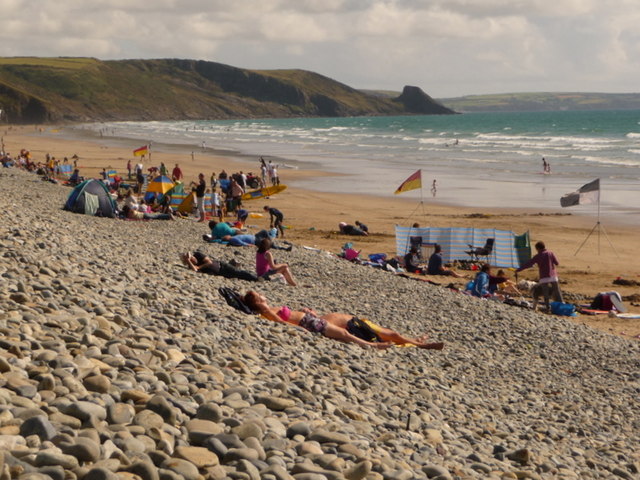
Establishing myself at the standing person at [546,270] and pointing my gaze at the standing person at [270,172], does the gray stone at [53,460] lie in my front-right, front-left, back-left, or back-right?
back-left

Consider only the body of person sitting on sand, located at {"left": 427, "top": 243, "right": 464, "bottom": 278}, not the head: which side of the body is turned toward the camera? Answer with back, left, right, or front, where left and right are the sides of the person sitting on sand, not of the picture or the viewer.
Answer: right
